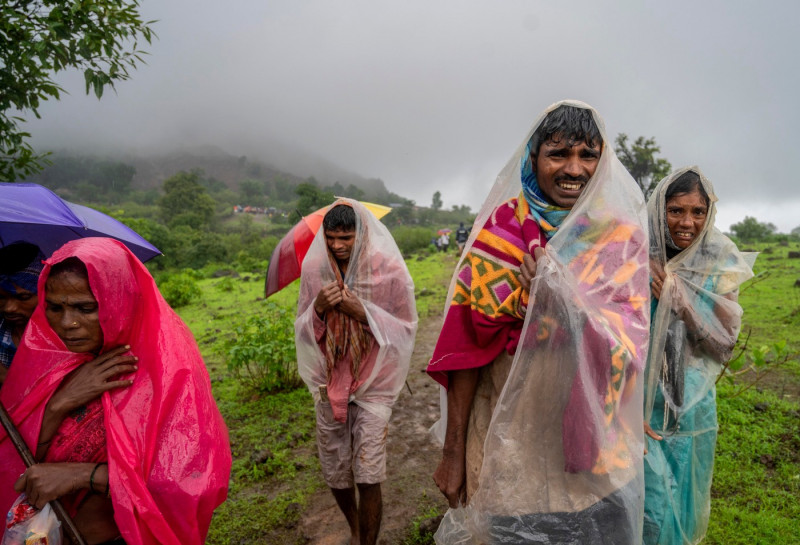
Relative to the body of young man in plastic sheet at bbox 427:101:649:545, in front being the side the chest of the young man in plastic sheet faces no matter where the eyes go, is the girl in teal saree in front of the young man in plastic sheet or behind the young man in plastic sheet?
behind

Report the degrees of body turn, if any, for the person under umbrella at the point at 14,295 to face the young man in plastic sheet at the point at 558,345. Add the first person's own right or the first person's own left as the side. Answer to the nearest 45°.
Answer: approximately 45° to the first person's own left

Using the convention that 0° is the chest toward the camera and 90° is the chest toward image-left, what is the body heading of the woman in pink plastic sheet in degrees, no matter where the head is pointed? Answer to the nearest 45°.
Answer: approximately 45°

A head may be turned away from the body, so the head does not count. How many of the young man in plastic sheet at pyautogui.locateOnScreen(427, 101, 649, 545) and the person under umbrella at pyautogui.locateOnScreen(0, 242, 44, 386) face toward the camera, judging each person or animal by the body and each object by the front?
2

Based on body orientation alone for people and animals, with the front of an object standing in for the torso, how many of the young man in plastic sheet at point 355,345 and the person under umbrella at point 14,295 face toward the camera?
2

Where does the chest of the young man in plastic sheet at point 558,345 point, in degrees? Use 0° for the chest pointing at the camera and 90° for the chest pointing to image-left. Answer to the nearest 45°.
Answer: approximately 0°

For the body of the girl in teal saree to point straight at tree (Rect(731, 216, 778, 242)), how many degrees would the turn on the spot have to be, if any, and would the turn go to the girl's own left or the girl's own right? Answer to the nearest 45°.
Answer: approximately 135° to the girl's own right

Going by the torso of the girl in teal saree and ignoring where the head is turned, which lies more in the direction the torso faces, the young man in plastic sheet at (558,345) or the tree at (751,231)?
the young man in plastic sheet
